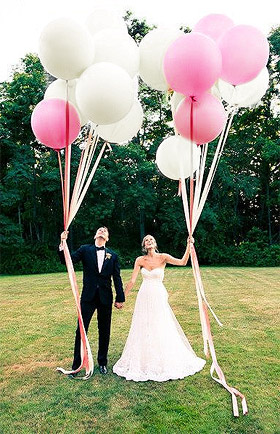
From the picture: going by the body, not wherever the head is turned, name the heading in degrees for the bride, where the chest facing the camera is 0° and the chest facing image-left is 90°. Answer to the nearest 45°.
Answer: approximately 0°

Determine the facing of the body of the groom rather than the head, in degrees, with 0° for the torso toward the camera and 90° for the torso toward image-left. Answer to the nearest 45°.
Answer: approximately 0°

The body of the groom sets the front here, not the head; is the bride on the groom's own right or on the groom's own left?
on the groom's own left

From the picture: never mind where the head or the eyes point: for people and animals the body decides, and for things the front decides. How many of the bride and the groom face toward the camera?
2
